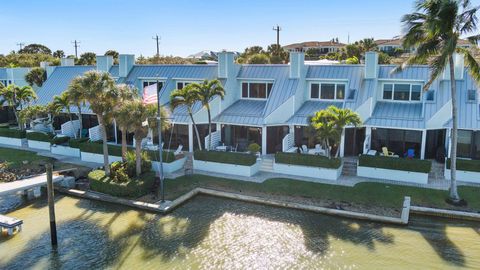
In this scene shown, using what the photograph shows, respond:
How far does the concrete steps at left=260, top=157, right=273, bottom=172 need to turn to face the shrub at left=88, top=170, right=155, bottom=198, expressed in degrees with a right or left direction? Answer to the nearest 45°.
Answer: approximately 45° to its right

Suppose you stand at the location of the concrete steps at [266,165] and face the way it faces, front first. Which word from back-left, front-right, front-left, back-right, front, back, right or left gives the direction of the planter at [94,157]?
right

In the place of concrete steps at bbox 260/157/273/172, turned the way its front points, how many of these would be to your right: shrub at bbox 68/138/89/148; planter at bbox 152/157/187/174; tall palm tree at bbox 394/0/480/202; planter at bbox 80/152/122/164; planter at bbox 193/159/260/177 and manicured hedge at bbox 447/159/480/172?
4

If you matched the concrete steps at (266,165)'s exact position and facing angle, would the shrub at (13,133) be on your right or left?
on your right

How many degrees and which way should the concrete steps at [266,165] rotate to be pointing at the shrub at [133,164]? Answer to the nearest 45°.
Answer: approximately 90° to its right

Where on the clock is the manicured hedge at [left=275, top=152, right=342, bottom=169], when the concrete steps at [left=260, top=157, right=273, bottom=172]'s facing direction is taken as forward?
The manicured hedge is roughly at 10 o'clock from the concrete steps.

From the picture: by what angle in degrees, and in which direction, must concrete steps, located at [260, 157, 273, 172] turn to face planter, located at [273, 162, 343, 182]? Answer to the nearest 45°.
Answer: approximately 45° to its left

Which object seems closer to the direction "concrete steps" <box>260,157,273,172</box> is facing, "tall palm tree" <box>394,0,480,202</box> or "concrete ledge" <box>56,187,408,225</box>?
the concrete ledge

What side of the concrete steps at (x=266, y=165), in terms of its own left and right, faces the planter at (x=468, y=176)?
left

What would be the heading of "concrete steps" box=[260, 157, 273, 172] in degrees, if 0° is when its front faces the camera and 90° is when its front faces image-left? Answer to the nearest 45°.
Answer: approximately 0°

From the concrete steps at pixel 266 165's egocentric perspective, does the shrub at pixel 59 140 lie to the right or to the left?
on its right

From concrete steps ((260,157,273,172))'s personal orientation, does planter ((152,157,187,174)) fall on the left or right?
on its right

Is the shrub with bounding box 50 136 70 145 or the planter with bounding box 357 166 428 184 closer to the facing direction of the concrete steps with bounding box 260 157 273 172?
the planter

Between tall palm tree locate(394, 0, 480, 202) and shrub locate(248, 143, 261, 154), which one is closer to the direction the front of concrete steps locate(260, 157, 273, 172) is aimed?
the tall palm tree

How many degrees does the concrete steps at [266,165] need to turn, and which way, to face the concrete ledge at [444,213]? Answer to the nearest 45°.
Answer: approximately 45° to its left
